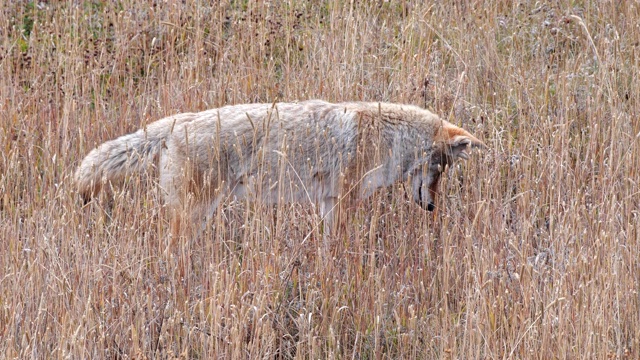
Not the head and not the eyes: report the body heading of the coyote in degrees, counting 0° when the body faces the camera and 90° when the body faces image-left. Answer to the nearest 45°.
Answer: approximately 270°
